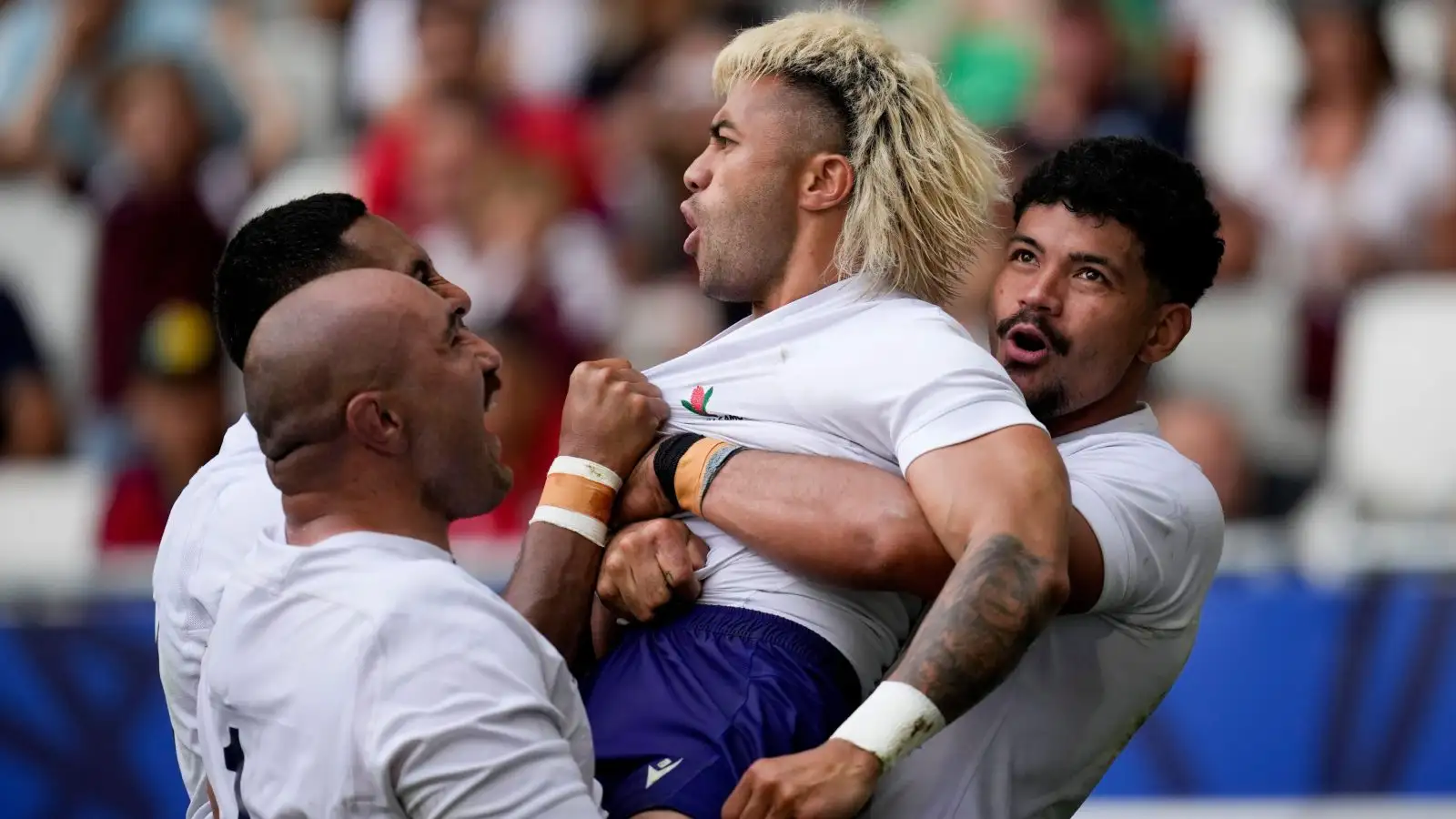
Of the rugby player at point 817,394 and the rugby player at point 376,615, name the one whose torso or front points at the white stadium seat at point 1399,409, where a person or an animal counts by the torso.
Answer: the rugby player at point 376,615

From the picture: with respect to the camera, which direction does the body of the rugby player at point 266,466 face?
to the viewer's right

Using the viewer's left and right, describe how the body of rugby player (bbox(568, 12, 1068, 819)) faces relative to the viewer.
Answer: facing to the left of the viewer

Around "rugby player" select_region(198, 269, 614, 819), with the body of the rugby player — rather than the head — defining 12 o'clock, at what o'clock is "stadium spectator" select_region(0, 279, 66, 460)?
The stadium spectator is roughly at 10 o'clock from the rugby player.

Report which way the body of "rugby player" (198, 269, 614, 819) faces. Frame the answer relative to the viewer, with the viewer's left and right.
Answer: facing away from the viewer and to the right of the viewer

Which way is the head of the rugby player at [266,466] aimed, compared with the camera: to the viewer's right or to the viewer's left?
to the viewer's right

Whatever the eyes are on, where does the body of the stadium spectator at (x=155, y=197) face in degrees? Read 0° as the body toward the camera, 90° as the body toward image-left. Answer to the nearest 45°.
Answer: approximately 0°

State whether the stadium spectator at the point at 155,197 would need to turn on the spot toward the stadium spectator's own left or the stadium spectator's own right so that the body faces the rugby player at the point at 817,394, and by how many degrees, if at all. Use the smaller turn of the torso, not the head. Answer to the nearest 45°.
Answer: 0° — they already face them
